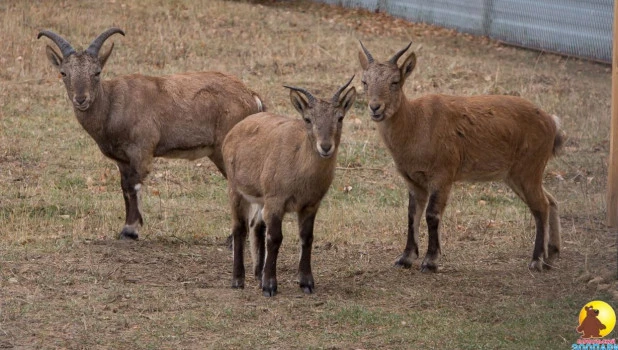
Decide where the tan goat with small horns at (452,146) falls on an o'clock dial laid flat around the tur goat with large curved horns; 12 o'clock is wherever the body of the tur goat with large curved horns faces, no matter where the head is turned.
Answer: The tan goat with small horns is roughly at 7 o'clock from the tur goat with large curved horns.

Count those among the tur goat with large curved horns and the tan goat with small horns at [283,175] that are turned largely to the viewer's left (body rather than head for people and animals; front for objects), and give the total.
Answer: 1

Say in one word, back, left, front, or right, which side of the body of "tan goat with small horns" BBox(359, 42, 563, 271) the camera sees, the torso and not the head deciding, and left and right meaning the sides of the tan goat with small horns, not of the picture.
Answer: left

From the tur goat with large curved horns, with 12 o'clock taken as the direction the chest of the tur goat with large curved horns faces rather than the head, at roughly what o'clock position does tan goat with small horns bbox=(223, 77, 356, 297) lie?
The tan goat with small horns is roughly at 8 o'clock from the tur goat with large curved horns.

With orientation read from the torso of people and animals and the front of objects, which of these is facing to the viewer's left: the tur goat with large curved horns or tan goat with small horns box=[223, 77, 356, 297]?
the tur goat with large curved horns

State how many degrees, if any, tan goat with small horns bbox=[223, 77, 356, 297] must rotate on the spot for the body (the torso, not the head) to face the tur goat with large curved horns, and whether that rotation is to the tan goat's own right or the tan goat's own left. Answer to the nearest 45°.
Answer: approximately 180°

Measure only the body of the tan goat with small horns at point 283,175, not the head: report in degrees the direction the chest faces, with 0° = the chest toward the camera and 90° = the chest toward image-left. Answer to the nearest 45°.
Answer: approximately 315°

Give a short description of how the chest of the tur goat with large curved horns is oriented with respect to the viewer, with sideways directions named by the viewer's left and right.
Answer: facing to the left of the viewer

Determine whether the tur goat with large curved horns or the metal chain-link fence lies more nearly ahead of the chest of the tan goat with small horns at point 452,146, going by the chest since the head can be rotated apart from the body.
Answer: the tur goat with large curved horns

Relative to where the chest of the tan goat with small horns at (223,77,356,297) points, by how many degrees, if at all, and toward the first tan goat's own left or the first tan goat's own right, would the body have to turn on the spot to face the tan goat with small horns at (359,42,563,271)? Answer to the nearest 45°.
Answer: approximately 90° to the first tan goat's own left
